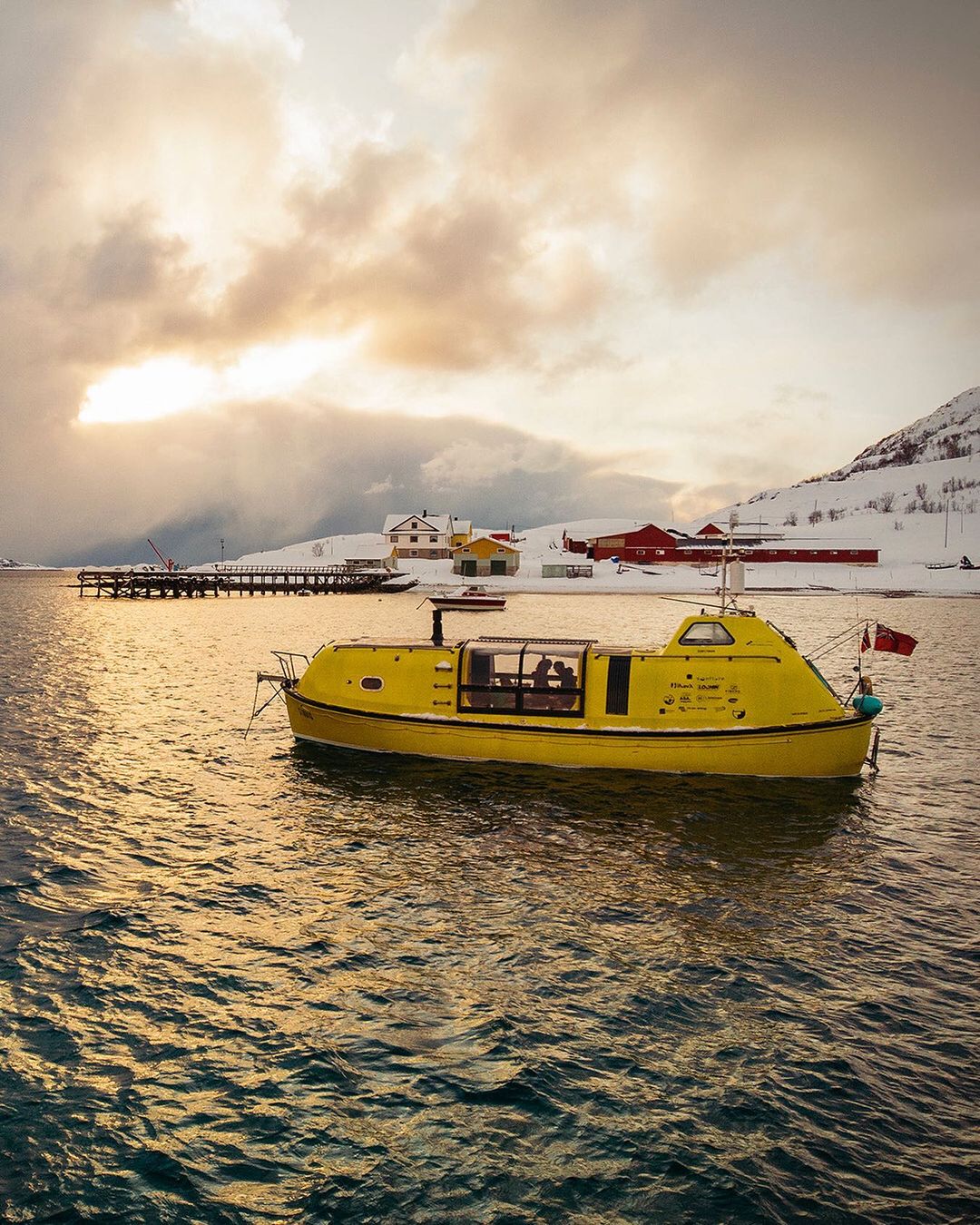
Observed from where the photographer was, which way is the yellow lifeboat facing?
facing to the left of the viewer
